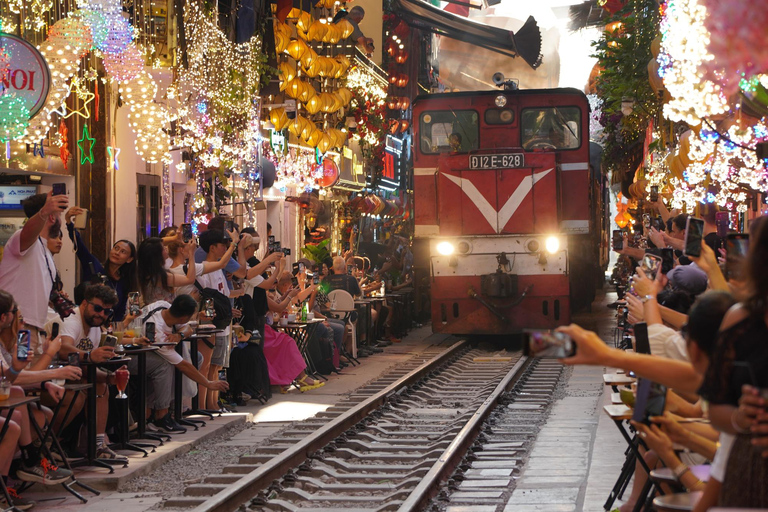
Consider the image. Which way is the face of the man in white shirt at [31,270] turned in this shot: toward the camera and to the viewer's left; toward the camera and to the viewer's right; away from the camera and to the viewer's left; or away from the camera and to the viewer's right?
away from the camera and to the viewer's right

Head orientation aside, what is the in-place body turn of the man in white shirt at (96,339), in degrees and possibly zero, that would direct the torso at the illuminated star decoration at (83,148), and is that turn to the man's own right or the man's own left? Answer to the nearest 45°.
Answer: approximately 135° to the man's own left

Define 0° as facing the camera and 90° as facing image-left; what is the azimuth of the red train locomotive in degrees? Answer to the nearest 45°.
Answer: approximately 0°

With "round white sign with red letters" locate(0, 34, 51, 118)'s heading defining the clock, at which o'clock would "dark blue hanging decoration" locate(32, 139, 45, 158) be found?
The dark blue hanging decoration is roughly at 6 o'clock from the round white sign with red letters.
